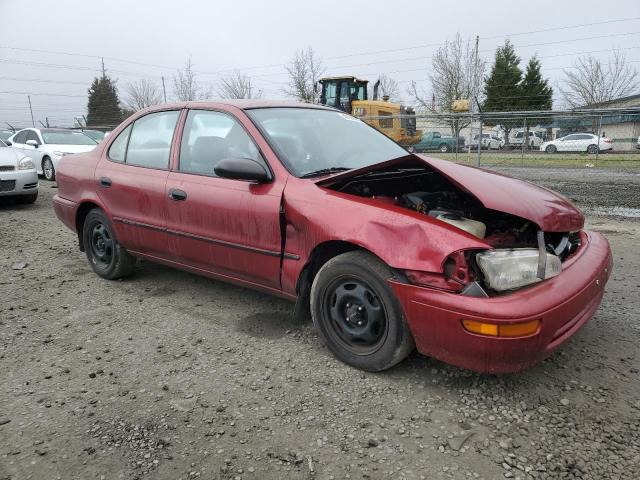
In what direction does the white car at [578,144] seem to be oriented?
to the viewer's left

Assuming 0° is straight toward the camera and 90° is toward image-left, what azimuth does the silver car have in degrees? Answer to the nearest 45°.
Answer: approximately 315°

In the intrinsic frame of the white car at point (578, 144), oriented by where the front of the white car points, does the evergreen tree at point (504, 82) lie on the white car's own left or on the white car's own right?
on the white car's own right

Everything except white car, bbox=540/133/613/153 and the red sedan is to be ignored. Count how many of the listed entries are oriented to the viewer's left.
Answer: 1

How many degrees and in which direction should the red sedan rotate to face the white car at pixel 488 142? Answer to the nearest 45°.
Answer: approximately 135° to its left

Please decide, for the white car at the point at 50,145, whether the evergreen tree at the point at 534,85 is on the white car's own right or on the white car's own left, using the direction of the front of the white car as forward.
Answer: on the white car's own left
